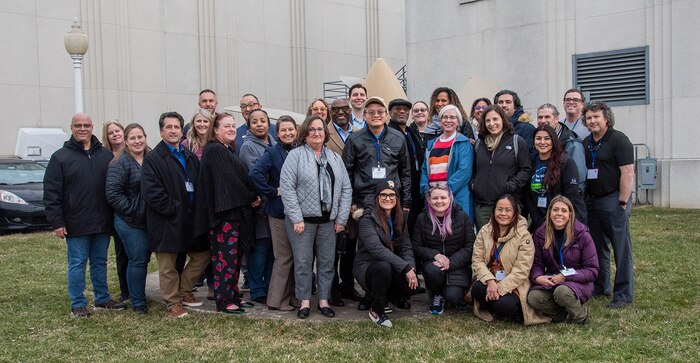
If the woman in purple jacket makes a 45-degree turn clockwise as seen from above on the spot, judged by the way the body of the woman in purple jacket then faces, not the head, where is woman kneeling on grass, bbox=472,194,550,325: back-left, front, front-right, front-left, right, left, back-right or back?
front

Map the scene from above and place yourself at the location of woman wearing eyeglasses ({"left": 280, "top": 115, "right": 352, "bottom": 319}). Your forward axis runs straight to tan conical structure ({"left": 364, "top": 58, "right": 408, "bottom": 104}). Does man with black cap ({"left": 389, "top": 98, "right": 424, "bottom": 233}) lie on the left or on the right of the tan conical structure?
right

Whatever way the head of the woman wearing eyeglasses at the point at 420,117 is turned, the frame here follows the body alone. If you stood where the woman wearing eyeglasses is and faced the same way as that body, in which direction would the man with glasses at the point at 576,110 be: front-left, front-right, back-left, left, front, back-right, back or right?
left

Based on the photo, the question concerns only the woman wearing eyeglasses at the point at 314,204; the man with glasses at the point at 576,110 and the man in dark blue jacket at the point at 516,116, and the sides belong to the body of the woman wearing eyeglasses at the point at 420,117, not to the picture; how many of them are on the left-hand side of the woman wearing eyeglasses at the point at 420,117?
2

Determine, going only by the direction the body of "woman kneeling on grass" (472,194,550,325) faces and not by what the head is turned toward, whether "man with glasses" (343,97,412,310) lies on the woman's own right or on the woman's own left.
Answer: on the woman's own right

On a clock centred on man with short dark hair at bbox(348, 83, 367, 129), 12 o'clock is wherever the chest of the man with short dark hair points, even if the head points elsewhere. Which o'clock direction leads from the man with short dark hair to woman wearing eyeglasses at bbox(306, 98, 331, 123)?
The woman wearing eyeglasses is roughly at 2 o'clock from the man with short dark hair.

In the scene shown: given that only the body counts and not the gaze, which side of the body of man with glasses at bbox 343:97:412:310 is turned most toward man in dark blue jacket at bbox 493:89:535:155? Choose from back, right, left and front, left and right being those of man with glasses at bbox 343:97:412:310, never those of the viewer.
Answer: left
